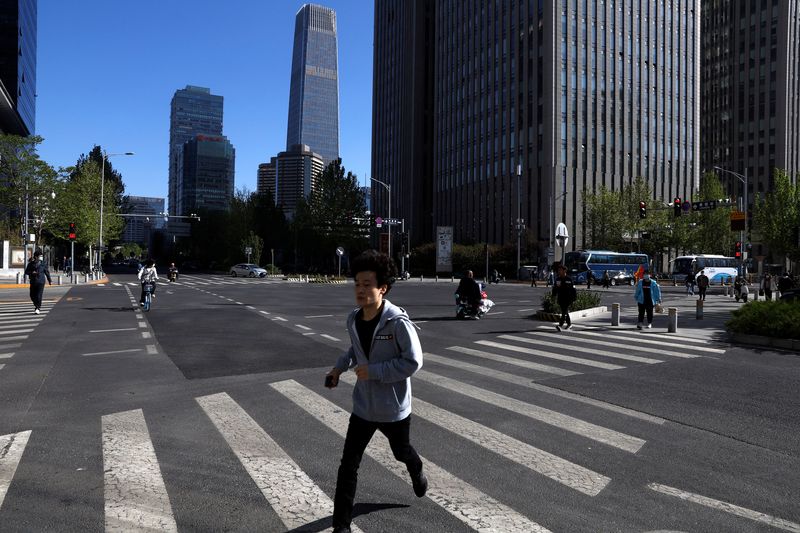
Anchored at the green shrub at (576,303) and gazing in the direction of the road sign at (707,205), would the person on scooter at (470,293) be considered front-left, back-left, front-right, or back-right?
back-left

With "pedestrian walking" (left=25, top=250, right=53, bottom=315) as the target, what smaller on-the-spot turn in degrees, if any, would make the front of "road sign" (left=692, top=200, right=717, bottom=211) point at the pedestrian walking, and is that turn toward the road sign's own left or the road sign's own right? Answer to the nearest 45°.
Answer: approximately 45° to the road sign's own right

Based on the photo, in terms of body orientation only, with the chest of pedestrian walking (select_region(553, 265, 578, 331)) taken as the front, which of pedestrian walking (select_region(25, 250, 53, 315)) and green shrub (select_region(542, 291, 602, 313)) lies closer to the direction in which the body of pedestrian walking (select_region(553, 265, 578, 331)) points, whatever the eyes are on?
the pedestrian walking

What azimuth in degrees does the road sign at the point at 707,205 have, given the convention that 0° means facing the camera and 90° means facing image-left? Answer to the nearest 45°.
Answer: approximately 0°

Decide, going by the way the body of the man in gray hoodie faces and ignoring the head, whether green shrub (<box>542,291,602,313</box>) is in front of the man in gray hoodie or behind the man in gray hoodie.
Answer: behind

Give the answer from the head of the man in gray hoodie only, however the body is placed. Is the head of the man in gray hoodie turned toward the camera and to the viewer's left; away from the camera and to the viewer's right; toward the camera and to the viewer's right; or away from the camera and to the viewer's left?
toward the camera and to the viewer's left

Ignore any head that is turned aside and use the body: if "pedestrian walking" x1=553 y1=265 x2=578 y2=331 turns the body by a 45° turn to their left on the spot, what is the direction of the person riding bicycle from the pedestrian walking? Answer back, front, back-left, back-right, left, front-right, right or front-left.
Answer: right

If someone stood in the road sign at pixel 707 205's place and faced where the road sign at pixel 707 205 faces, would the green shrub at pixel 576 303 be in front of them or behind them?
in front

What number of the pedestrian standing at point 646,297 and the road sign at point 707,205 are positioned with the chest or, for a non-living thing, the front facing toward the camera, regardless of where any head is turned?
2

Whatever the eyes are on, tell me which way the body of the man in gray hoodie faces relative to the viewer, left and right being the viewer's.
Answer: facing the viewer and to the left of the viewer

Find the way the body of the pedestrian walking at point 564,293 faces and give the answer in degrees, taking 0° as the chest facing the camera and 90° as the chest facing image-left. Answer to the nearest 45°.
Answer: approximately 45°

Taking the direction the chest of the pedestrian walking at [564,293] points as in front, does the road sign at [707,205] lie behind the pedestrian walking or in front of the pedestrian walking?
behind

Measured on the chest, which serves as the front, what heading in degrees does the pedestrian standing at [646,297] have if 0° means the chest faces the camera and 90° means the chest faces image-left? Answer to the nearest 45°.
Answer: approximately 0°

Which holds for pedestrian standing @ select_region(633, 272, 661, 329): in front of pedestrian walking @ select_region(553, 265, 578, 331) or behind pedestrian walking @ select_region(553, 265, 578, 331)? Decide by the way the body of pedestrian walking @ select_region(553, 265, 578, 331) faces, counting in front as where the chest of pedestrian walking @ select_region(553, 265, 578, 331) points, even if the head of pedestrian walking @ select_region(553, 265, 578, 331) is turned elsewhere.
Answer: behind

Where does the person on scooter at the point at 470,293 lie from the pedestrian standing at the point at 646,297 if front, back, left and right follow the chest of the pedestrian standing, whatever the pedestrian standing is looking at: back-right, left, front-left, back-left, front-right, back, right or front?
right
